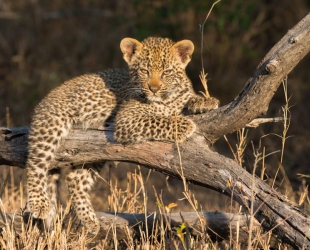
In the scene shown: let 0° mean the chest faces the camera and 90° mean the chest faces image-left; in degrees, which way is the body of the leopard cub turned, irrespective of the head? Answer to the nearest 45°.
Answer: approximately 270°
